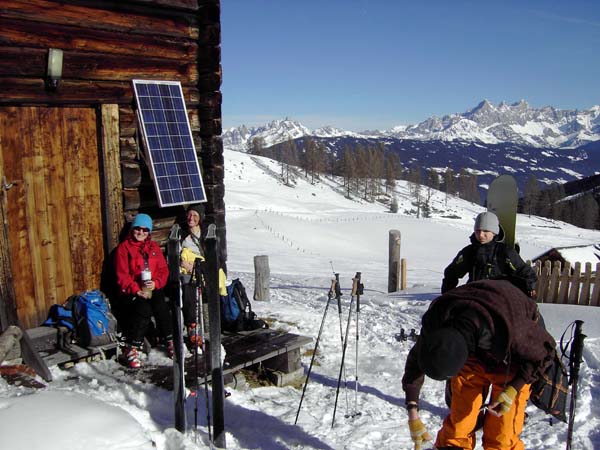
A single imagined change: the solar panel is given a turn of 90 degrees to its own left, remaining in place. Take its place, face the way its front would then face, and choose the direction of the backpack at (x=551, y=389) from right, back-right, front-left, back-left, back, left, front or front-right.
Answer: right

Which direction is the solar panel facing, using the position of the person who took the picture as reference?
facing the viewer and to the right of the viewer

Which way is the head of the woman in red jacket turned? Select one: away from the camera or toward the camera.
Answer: toward the camera

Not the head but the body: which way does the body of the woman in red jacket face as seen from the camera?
toward the camera

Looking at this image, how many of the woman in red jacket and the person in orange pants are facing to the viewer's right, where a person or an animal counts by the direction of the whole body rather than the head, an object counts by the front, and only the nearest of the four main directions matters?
0

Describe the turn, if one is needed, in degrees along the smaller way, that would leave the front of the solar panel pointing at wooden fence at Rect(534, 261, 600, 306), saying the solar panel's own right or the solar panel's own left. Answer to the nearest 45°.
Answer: approximately 45° to the solar panel's own left

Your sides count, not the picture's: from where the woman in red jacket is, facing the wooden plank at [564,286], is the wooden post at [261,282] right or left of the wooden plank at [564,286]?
left

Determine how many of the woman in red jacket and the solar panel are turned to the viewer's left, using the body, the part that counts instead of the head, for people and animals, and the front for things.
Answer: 0

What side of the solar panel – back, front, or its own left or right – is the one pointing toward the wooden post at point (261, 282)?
left
